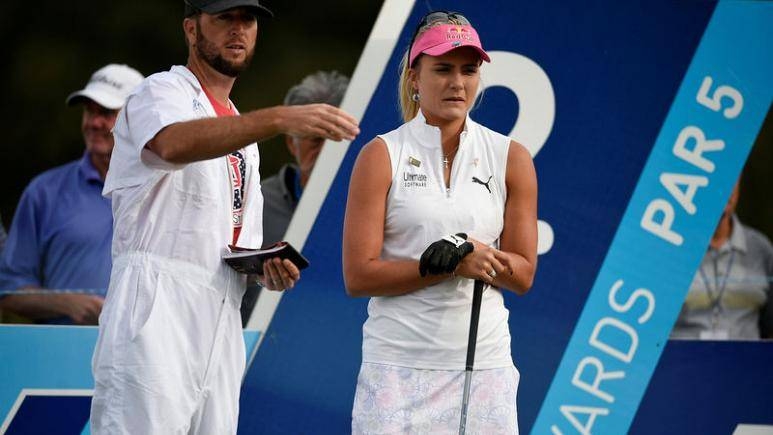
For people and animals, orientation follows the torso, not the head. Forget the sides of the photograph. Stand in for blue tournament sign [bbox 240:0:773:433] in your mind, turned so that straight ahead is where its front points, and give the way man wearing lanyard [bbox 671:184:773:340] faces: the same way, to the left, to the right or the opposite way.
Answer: the same way

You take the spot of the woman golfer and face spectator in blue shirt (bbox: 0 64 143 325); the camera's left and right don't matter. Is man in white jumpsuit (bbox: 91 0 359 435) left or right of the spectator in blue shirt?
left

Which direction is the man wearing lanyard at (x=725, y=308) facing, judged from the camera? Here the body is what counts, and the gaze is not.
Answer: toward the camera

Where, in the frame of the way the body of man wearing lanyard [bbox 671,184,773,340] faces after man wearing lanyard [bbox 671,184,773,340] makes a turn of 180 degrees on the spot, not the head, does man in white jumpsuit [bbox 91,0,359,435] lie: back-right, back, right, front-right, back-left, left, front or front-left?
back-left

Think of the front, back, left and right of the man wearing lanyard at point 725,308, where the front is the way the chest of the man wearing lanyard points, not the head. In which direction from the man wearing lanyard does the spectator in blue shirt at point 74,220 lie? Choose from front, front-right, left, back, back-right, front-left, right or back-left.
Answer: right

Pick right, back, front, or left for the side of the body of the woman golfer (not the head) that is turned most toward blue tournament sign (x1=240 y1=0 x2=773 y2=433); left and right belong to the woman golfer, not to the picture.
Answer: back

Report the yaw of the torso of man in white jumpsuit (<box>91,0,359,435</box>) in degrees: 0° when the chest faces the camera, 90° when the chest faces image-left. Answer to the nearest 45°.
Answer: approximately 315°

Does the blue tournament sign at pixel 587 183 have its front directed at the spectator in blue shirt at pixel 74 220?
no

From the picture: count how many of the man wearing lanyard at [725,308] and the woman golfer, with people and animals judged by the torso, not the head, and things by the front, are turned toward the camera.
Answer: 2

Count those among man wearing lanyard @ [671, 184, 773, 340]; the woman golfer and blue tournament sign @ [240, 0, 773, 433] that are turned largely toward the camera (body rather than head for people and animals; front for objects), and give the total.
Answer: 3

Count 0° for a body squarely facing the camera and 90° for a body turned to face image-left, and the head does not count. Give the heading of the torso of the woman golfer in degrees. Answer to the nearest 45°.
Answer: approximately 0°

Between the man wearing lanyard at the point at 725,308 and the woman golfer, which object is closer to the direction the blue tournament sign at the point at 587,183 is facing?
the woman golfer

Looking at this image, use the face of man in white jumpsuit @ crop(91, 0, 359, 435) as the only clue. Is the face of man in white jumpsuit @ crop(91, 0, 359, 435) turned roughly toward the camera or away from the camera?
toward the camera

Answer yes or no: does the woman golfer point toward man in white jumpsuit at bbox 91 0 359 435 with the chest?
no

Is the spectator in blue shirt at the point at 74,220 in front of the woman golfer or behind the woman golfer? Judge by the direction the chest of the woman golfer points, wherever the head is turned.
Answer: behind

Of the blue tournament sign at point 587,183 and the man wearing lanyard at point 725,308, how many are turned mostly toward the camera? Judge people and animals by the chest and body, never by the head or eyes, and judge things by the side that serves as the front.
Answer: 2
